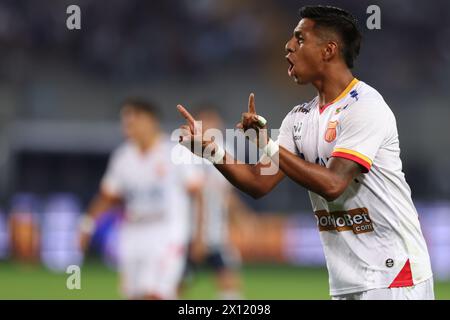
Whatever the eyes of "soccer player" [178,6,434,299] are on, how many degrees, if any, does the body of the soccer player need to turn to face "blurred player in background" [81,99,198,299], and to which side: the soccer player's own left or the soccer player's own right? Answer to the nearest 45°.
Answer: approximately 90° to the soccer player's own right

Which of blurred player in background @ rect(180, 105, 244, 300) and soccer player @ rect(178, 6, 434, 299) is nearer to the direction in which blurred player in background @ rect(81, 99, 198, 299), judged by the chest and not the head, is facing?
the soccer player

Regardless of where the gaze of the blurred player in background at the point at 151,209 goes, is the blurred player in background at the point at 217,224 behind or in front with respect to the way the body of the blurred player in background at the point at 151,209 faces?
behind

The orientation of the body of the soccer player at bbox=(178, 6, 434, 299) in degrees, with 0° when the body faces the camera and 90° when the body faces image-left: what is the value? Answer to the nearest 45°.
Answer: approximately 45°

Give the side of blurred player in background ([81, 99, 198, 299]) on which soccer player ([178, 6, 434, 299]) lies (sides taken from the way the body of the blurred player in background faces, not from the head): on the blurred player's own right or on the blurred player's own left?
on the blurred player's own left

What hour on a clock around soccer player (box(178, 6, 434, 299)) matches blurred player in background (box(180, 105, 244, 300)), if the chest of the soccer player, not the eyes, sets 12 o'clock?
The blurred player in background is roughly at 4 o'clock from the soccer player.
